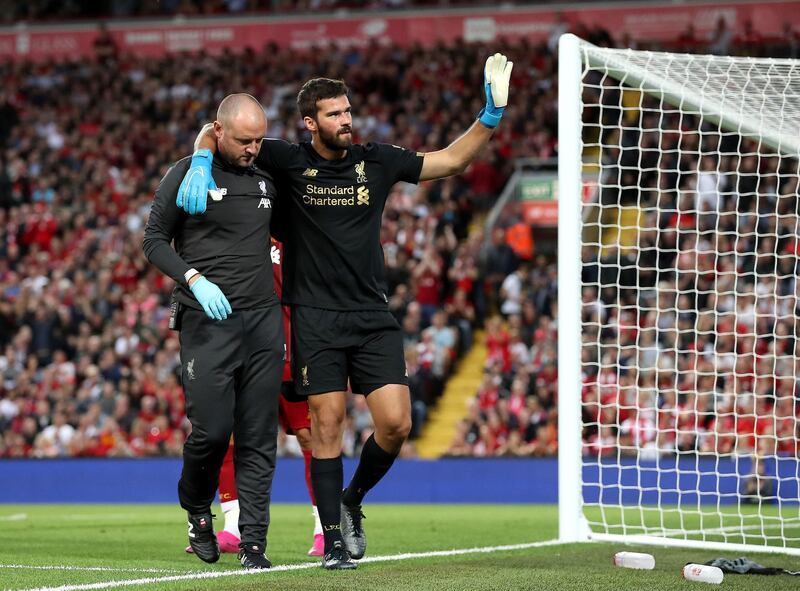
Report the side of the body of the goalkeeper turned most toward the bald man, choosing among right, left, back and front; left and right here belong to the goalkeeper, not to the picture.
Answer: right

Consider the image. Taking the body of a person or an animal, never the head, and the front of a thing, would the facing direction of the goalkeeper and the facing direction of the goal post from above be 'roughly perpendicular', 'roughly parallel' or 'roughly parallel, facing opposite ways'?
roughly perpendicular

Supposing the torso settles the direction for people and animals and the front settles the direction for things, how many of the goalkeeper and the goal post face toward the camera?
1

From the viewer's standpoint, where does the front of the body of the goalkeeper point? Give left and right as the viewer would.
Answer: facing the viewer

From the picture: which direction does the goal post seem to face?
to the viewer's left

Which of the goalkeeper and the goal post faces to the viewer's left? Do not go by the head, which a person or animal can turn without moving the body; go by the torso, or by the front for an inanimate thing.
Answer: the goal post

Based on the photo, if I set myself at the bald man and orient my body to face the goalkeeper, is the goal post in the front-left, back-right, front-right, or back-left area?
front-left

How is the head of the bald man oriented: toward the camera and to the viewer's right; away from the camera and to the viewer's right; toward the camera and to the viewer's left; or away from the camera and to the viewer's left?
toward the camera and to the viewer's right
